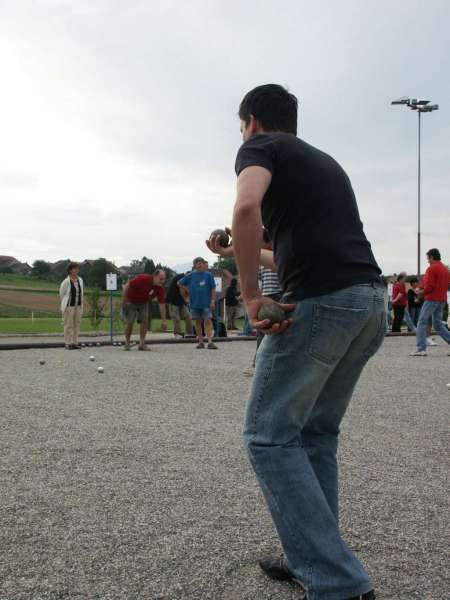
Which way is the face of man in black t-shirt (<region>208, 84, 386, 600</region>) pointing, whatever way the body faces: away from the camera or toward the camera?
away from the camera

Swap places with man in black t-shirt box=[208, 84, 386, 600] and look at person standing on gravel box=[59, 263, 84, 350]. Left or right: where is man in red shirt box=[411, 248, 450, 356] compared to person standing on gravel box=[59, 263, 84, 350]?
right

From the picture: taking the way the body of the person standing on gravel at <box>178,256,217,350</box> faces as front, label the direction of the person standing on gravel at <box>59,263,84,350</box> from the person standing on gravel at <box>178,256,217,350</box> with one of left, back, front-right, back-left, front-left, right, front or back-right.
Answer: right

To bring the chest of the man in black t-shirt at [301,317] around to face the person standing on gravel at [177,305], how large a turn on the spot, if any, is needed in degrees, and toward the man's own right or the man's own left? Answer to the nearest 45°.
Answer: approximately 45° to the man's own right

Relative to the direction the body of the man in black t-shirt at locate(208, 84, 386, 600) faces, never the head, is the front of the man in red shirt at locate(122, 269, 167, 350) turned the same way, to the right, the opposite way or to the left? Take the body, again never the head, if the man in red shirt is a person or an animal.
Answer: the opposite way

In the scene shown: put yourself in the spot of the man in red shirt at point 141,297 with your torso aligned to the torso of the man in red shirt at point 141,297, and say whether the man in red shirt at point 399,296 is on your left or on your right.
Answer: on your left

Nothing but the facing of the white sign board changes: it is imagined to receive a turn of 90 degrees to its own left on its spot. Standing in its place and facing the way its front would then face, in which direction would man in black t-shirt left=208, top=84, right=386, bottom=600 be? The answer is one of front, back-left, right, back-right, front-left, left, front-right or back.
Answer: right

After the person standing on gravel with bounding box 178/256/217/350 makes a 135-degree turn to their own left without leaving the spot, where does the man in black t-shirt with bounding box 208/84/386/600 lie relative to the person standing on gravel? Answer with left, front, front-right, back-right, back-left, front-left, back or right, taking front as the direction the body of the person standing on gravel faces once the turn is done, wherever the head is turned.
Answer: back-right

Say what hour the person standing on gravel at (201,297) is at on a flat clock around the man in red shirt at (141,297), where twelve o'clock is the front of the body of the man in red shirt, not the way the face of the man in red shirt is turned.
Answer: The person standing on gravel is roughly at 10 o'clock from the man in red shirt.
